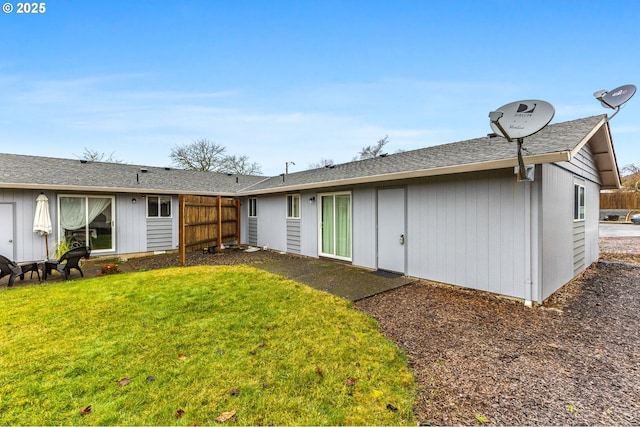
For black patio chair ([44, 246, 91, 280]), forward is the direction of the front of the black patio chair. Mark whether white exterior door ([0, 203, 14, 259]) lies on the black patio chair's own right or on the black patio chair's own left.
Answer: on the black patio chair's own right

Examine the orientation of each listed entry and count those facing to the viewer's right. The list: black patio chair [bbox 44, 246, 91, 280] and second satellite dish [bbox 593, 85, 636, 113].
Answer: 0

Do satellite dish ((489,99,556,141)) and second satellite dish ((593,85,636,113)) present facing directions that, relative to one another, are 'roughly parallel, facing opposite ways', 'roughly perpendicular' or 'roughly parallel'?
roughly parallel

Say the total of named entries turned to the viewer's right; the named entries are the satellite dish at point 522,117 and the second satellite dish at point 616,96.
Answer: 0

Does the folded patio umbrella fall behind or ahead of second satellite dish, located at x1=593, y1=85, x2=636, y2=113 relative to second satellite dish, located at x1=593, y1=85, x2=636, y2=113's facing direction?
ahead

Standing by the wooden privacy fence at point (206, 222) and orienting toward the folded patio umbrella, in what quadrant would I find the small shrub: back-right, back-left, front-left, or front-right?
front-left

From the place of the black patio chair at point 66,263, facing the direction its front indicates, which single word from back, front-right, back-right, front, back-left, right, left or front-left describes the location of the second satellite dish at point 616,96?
back-left

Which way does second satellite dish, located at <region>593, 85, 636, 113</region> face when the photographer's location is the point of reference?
facing the viewer and to the left of the viewer

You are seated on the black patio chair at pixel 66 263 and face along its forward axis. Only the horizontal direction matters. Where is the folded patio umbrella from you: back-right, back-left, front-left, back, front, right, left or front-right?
right

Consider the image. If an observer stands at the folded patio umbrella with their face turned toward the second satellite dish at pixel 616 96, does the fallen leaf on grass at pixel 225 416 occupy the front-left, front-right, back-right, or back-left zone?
front-right

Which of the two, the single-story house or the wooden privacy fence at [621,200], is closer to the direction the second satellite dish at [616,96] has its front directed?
the single-story house

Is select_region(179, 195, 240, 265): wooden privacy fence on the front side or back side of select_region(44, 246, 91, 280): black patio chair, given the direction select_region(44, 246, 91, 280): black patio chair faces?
on the back side

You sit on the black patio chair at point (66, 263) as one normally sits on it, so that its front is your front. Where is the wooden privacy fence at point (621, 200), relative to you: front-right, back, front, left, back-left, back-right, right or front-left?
back

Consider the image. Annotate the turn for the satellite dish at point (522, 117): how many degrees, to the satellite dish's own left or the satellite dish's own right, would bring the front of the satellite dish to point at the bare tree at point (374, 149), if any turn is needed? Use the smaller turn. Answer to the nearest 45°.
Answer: approximately 90° to the satellite dish's own right

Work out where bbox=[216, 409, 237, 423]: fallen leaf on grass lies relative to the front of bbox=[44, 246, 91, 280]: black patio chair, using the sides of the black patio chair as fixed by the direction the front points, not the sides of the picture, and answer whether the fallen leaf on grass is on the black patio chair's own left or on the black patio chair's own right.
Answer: on the black patio chair's own left
